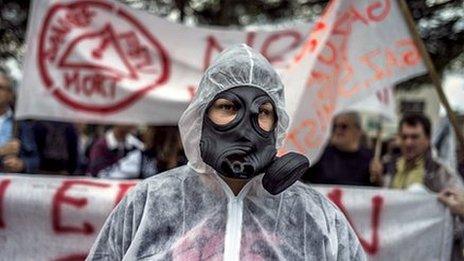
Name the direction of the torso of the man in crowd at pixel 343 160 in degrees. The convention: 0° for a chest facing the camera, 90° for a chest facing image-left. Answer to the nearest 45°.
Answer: approximately 45°

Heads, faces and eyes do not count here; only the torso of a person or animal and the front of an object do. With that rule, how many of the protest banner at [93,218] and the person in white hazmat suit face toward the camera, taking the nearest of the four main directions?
2
